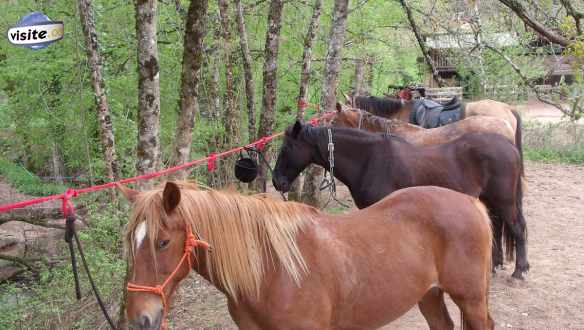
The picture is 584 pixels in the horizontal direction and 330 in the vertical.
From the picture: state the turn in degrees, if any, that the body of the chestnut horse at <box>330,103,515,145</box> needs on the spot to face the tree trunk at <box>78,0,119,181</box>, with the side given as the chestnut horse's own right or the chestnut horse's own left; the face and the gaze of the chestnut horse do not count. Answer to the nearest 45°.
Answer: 0° — it already faces it

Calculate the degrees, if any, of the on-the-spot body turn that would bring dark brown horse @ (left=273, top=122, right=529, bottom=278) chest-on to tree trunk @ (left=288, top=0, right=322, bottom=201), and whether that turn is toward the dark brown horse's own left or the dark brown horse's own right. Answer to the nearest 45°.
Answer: approximately 45° to the dark brown horse's own right

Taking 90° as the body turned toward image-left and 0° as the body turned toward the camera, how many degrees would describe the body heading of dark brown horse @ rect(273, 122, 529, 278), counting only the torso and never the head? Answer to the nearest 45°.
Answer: approximately 90°

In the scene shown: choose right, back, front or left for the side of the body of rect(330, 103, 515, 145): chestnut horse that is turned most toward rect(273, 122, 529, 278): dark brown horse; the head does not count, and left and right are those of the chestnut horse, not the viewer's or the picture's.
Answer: left

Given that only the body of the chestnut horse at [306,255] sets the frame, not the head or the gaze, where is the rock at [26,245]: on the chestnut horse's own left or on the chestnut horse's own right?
on the chestnut horse's own right

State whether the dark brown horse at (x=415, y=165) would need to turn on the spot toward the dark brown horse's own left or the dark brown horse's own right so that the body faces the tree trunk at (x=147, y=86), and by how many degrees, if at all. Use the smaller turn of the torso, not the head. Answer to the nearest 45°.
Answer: approximately 45° to the dark brown horse's own left

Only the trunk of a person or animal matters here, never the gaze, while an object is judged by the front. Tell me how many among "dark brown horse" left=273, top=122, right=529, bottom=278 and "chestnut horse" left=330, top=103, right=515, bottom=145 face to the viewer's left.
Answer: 2

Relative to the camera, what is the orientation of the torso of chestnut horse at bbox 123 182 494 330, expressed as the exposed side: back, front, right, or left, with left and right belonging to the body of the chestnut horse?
left

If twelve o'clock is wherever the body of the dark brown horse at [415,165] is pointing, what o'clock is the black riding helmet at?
The black riding helmet is roughly at 12 o'clock from the dark brown horse.

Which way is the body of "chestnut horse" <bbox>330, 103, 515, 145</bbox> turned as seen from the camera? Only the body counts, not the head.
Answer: to the viewer's left

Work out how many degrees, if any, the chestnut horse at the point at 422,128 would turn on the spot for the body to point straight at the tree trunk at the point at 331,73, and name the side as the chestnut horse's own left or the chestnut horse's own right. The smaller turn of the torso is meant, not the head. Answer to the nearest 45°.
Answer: approximately 45° to the chestnut horse's own right

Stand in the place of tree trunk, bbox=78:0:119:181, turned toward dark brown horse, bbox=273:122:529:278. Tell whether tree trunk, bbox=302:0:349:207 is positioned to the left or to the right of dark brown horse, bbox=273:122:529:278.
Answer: left
